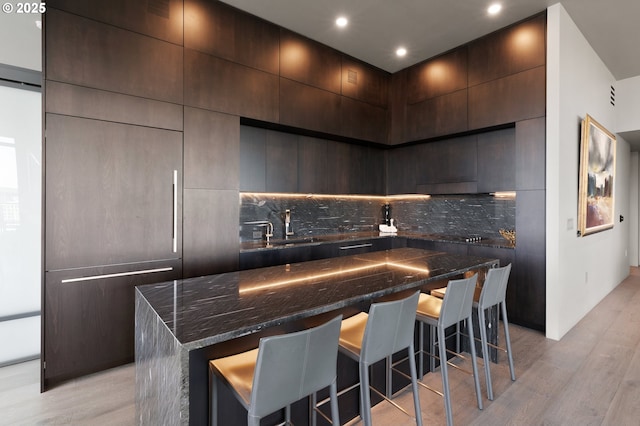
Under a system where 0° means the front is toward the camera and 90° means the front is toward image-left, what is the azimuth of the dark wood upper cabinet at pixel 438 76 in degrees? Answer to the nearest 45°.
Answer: approximately 45°

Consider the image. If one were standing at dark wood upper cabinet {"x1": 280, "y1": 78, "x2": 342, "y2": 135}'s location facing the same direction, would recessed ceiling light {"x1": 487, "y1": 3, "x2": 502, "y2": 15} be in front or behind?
in front

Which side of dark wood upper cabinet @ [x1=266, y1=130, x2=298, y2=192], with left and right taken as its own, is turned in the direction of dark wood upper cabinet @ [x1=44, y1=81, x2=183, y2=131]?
right

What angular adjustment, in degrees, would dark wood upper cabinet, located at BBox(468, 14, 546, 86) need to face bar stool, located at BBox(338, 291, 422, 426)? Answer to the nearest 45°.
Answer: approximately 45° to its left

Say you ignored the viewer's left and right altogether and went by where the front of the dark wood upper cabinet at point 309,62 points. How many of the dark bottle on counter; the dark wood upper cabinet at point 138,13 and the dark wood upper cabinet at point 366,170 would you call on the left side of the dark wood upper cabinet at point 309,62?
2
